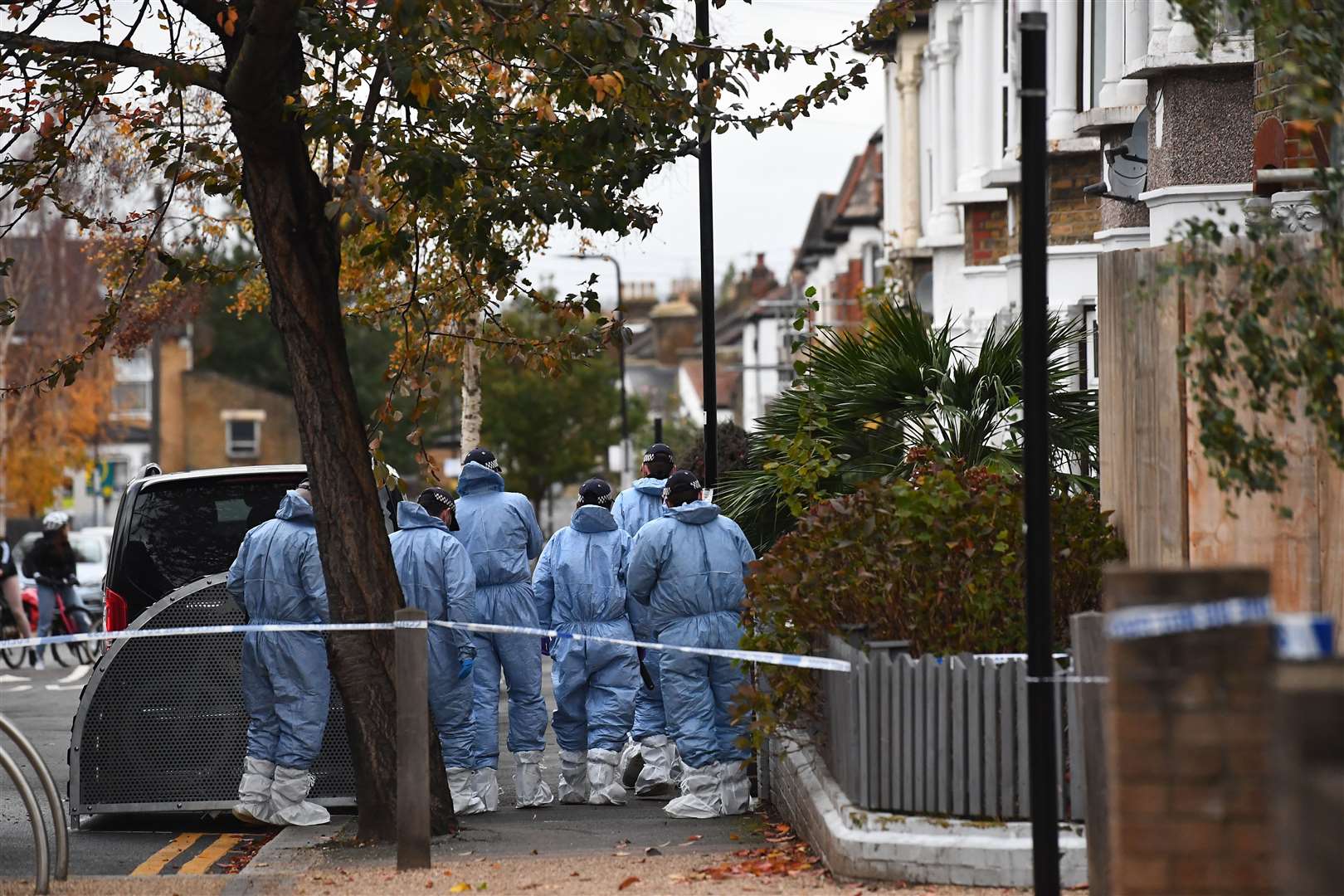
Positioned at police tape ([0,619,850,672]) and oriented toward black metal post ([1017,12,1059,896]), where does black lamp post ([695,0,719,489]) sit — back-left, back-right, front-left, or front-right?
back-left

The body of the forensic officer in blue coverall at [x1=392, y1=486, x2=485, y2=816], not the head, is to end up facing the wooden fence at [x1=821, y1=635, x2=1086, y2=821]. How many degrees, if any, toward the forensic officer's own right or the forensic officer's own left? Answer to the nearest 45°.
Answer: approximately 90° to the forensic officer's own right

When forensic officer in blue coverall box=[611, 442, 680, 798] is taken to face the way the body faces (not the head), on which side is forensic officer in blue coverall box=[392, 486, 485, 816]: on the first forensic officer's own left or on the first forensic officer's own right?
on the first forensic officer's own left

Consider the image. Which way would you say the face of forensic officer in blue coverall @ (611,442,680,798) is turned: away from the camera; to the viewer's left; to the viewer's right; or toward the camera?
away from the camera

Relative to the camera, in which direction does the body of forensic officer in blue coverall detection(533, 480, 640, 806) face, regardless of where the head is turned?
away from the camera

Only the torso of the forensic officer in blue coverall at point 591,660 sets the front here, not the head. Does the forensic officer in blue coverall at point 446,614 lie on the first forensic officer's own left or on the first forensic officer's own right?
on the first forensic officer's own left

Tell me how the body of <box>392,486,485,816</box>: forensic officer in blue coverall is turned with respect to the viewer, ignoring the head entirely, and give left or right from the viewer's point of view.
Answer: facing away from the viewer and to the right of the viewer

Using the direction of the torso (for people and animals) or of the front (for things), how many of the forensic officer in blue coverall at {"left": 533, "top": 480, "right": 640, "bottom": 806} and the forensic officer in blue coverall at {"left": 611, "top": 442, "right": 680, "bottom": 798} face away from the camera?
2

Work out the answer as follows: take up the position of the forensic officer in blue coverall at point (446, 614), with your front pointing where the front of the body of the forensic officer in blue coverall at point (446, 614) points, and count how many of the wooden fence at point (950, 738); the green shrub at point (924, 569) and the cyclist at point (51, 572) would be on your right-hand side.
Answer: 2

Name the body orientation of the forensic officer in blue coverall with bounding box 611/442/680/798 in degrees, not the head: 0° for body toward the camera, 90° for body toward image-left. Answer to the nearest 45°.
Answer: approximately 180°

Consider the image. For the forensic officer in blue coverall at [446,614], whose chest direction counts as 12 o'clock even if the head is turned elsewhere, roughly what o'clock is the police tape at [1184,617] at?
The police tape is roughly at 4 o'clock from the forensic officer in blue coverall.

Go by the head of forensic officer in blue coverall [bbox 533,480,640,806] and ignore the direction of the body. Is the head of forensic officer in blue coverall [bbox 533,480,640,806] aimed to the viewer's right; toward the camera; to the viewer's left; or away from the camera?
away from the camera
